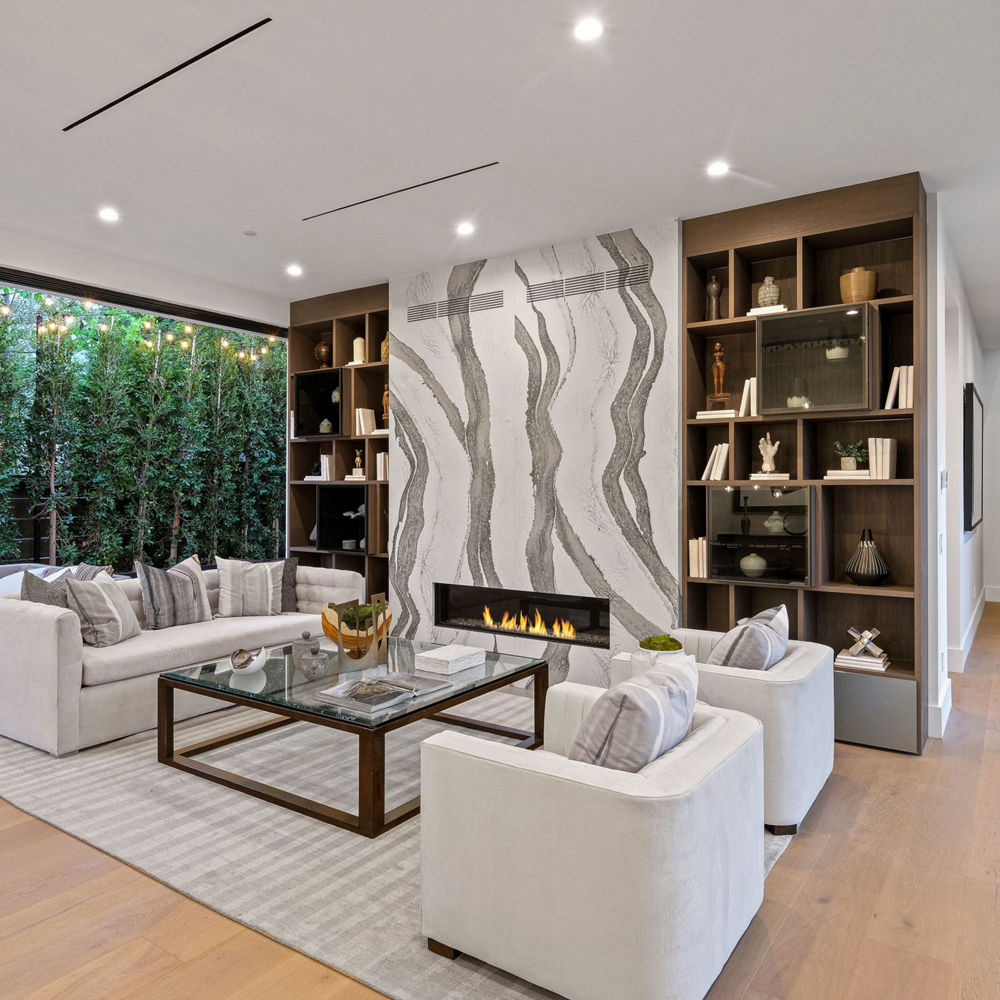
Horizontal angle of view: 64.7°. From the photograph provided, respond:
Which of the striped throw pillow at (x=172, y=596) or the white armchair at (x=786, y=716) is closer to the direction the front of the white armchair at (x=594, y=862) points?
the striped throw pillow

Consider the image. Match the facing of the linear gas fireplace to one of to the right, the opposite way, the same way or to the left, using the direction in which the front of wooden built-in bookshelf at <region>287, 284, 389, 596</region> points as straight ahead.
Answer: the same way

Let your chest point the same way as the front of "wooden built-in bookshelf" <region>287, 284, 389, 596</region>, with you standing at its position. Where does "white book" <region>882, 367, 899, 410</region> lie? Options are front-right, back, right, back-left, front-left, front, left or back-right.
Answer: left

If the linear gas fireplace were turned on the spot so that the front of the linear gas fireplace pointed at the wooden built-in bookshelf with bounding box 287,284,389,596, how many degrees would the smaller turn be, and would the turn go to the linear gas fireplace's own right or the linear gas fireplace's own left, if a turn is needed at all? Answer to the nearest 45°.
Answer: approximately 90° to the linear gas fireplace's own right

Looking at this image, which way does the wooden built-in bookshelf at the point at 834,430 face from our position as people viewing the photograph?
facing the viewer and to the left of the viewer

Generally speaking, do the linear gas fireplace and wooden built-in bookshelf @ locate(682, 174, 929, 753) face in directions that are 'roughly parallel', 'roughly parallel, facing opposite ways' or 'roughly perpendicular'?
roughly parallel

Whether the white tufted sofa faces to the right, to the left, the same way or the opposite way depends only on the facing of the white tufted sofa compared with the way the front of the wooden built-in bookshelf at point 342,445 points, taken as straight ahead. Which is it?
to the left

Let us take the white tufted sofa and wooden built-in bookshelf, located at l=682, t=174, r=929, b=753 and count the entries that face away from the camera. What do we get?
0

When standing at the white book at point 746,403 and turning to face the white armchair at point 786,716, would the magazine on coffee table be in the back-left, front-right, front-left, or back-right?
front-right

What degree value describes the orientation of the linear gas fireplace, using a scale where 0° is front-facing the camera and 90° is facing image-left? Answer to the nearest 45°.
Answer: approximately 45°

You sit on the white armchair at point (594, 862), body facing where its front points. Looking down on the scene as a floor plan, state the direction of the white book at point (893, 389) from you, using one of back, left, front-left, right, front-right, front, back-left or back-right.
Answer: right

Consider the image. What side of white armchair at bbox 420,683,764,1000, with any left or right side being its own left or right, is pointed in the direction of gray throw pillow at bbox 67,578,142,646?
front

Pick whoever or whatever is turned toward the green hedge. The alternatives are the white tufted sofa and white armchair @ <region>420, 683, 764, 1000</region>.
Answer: the white armchair

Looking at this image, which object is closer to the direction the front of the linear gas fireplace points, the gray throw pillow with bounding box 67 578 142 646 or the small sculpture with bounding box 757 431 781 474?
the gray throw pillow

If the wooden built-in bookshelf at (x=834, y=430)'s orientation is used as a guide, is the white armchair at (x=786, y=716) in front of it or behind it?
in front

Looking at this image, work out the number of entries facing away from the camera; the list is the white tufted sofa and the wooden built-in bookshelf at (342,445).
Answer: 0

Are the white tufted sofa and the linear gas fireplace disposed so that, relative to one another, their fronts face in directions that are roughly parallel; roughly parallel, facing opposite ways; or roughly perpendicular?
roughly perpendicular

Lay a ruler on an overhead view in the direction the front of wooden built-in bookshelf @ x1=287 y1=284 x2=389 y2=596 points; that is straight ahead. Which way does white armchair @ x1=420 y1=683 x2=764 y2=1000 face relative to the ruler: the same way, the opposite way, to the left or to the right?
to the right

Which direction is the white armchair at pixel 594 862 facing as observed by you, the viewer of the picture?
facing away from the viewer and to the left of the viewer

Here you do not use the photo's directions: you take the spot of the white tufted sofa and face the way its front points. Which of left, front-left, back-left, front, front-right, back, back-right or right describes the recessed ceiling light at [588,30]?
front

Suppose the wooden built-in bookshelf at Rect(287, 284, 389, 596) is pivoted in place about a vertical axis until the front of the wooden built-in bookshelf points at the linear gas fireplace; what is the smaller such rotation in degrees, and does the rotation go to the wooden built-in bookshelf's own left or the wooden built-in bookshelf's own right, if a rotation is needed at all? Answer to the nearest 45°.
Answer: approximately 90° to the wooden built-in bookshelf's own left
